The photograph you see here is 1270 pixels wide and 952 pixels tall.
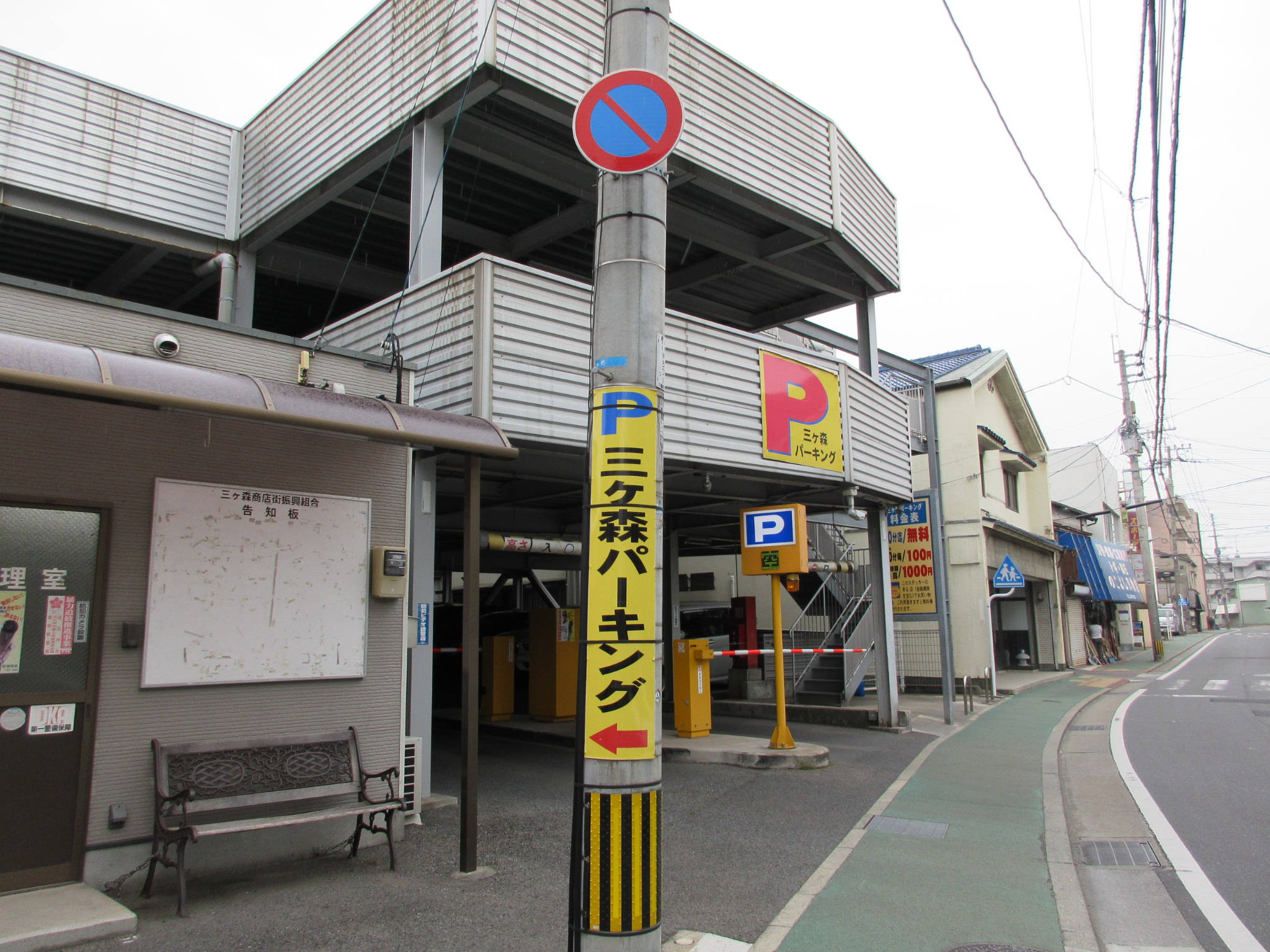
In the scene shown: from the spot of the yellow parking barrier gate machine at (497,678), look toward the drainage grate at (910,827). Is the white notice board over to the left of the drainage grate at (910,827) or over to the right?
right

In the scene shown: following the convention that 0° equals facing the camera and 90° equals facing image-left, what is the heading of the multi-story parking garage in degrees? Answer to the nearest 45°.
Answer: approximately 315°

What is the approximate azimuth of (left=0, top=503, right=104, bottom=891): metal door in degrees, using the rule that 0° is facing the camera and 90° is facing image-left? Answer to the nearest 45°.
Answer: approximately 0°

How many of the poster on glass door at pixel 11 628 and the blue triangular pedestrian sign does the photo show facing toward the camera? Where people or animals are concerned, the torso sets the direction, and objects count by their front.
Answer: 2

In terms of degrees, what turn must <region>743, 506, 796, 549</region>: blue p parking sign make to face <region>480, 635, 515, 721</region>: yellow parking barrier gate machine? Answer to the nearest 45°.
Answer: approximately 135° to its right

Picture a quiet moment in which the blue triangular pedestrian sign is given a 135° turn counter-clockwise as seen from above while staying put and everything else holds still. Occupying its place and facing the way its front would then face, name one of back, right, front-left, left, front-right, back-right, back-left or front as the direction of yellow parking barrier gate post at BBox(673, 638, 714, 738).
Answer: back

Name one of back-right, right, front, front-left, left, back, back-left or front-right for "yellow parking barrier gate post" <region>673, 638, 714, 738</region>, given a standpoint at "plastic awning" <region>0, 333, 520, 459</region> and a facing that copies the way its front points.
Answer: left

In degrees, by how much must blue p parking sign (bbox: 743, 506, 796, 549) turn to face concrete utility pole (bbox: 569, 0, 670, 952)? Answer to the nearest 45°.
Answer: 0° — it already faces it

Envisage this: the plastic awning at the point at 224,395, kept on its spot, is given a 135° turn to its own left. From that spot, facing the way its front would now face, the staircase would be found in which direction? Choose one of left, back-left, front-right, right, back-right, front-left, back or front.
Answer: front-right

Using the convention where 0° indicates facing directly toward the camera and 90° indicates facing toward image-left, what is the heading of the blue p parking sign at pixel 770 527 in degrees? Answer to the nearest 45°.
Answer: approximately 0°
